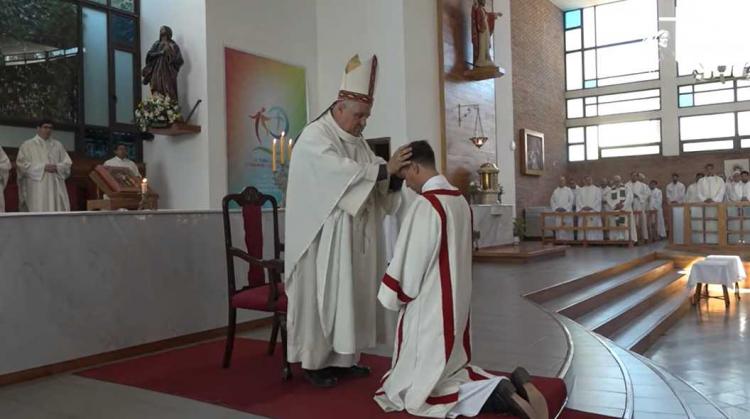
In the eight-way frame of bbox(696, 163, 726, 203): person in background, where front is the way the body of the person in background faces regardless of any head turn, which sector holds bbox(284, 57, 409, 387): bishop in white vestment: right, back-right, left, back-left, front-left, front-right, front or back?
front

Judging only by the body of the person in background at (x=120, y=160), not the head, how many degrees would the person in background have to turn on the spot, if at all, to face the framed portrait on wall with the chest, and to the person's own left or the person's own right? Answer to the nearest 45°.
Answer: approximately 135° to the person's own left

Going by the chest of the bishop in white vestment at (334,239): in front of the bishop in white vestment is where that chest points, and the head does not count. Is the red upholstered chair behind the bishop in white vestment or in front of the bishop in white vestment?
behind

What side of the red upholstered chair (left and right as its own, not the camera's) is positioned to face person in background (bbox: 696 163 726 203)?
left

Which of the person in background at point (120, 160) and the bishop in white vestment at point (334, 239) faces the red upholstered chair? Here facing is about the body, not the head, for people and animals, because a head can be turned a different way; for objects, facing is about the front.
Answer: the person in background

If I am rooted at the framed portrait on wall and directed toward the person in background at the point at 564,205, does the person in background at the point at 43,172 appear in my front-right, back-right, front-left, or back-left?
front-right

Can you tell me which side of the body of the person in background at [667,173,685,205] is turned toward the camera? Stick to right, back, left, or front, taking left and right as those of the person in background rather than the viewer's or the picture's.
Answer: front

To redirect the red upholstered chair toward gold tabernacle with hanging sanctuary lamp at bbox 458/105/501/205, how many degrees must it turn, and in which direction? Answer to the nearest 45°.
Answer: approximately 90° to its left

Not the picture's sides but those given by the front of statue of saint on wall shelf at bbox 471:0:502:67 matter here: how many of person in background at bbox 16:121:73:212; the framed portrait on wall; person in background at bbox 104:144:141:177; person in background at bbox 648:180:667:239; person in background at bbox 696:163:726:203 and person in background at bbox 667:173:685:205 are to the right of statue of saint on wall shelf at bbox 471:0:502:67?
2

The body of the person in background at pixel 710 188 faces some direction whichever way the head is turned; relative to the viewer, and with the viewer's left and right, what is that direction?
facing the viewer

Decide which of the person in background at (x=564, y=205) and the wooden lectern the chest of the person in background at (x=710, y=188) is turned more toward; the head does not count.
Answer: the wooden lectern

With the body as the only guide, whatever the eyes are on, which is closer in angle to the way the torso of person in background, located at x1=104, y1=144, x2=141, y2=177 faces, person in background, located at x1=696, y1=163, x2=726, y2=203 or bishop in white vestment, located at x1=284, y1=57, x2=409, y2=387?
the bishop in white vestment

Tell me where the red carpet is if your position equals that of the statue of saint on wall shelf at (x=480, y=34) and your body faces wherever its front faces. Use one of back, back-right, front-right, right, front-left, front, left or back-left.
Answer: front-right

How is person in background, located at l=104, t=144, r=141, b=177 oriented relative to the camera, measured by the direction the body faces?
toward the camera
